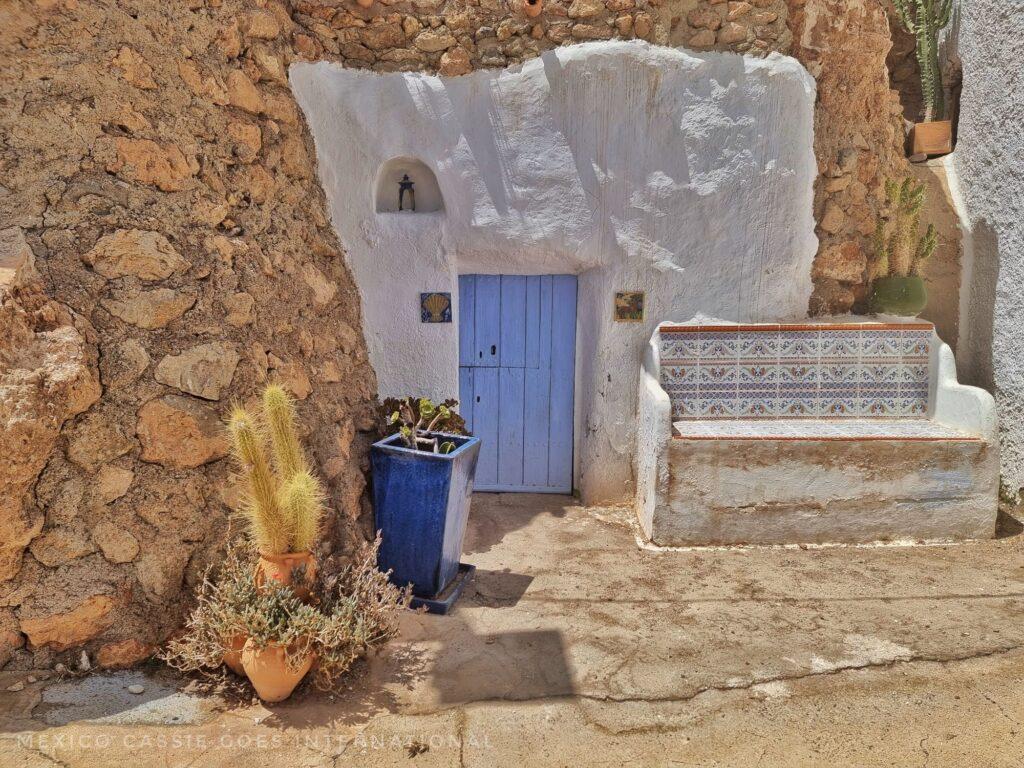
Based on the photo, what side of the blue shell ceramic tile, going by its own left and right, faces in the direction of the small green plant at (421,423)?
front

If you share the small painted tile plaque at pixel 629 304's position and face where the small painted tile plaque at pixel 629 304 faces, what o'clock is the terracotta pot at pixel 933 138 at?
The terracotta pot is roughly at 8 o'clock from the small painted tile plaque.

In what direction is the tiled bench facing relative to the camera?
toward the camera

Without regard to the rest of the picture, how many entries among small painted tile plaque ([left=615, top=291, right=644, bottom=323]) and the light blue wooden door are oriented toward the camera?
2

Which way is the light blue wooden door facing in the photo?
toward the camera

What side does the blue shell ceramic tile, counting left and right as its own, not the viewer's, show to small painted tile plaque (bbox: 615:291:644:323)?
left

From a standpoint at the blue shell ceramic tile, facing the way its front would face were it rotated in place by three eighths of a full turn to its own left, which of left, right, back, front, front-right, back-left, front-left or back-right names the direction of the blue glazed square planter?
back-right

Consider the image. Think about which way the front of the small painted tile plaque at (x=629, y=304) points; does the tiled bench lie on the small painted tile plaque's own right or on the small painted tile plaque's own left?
on the small painted tile plaque's own left
